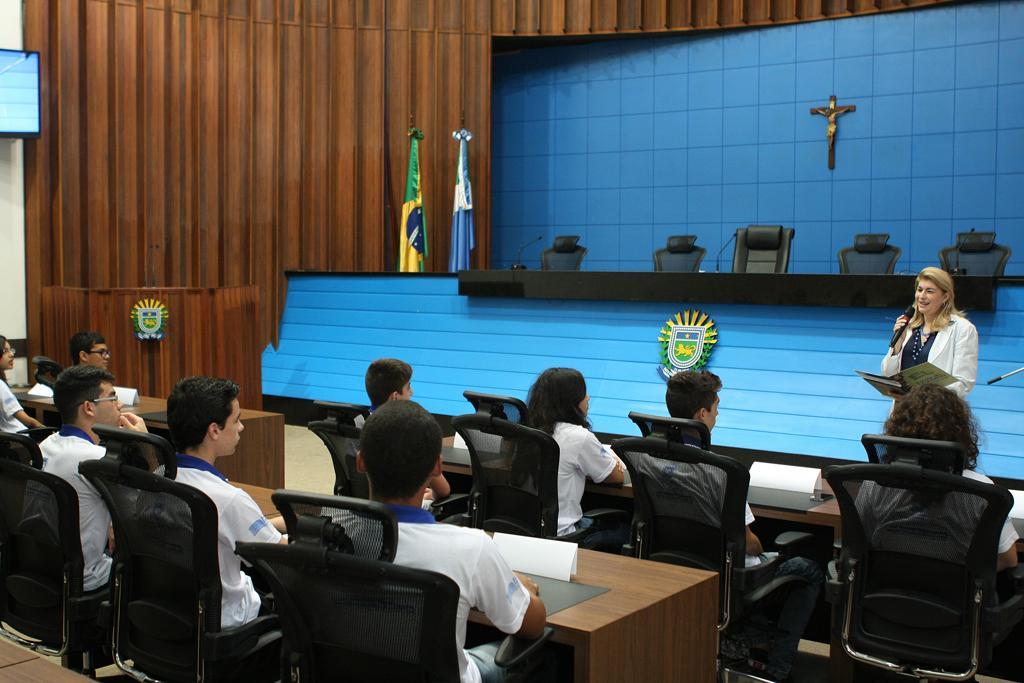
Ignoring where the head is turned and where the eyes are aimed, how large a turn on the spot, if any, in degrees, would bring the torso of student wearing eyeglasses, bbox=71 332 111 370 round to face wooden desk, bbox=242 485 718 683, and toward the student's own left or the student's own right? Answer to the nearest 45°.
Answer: approximately 90° to the student's own right

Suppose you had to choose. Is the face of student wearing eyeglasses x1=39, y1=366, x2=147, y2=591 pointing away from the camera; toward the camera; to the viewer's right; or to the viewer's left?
to the viewer's right

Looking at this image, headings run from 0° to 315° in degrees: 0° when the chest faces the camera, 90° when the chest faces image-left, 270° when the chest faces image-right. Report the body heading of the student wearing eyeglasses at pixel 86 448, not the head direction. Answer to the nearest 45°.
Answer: approximately 270°

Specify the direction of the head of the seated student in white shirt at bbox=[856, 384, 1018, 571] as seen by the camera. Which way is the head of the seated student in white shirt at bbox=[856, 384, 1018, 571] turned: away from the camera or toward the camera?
away from the camera

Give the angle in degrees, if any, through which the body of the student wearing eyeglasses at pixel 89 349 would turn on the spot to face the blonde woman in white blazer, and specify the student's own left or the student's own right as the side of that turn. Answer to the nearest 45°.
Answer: approximately 45° to the student's own right

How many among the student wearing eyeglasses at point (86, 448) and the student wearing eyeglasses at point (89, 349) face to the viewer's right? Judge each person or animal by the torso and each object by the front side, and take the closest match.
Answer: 2

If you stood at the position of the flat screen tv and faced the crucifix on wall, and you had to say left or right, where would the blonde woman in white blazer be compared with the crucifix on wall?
right

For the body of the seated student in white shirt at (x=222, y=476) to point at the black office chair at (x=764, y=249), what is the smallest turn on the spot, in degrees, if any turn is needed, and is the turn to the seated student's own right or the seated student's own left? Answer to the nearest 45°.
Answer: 0° — they already face it

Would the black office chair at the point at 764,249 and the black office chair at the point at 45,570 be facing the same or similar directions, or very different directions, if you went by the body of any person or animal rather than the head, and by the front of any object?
very different directions

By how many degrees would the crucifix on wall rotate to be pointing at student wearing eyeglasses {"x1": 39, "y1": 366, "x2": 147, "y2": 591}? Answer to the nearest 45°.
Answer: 0° — it already faces them

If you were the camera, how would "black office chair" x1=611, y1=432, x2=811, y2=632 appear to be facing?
facing away from the viewer and to the right of the viewer
